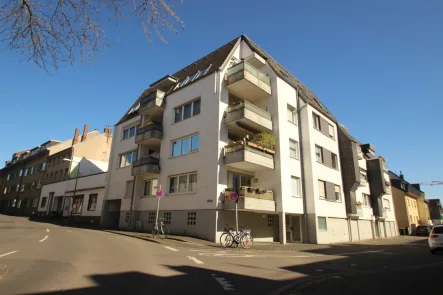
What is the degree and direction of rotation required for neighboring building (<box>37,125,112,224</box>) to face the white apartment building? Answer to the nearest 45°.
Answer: approximately 45° to its left

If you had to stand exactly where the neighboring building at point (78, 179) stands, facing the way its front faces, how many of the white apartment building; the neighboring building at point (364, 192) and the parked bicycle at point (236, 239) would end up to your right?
0

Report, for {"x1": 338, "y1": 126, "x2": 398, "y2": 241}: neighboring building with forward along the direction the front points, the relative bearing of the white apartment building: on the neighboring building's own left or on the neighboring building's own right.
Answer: on the neighboring building's own right

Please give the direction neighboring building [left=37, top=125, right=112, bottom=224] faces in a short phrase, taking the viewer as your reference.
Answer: facing the viewer and to the left of the viewer

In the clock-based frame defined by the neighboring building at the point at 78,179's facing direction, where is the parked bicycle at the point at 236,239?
The parked bicycle is roughly at 10 o'clock from the neighboring building.

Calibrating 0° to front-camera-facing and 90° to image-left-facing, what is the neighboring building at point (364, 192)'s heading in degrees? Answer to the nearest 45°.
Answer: approximately 315°

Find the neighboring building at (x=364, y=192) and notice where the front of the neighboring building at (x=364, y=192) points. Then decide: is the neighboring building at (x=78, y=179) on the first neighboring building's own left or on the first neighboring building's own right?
on the first neighboring building's own right

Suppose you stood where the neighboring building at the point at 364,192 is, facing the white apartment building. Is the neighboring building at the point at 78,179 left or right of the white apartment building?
right

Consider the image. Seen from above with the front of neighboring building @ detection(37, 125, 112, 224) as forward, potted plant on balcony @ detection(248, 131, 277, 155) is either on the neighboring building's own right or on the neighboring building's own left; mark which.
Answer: on the neighboring building's own left

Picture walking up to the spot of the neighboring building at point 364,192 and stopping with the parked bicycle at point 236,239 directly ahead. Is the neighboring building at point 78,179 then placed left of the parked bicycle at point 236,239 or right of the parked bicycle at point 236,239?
right

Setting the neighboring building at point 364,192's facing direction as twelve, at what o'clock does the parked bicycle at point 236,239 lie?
The parked bicycle is roughly at 2 o'clock from the neighboring building.

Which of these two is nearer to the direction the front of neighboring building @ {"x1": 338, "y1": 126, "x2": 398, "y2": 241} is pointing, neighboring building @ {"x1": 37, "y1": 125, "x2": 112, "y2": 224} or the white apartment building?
the white apartment building
